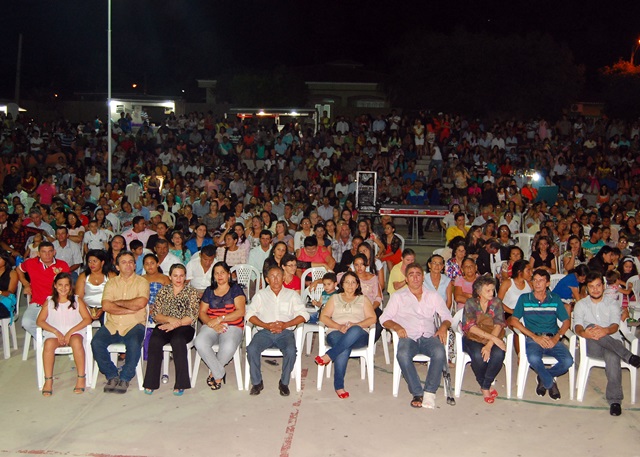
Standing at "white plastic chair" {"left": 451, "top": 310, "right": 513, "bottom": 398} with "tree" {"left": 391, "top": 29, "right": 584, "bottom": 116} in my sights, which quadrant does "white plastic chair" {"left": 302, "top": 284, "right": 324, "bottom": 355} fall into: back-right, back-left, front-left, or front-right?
front-left

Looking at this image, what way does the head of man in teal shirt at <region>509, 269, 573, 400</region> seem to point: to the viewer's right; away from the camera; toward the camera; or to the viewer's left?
toward the camera

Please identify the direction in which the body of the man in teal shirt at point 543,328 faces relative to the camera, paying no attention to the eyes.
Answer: toward the camera

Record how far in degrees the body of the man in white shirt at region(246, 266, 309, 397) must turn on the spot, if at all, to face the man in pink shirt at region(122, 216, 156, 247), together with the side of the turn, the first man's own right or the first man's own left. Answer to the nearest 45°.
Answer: approximately 135° to the first man's own right

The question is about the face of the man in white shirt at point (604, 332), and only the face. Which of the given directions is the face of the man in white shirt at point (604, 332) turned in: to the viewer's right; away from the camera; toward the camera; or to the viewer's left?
toward the camera

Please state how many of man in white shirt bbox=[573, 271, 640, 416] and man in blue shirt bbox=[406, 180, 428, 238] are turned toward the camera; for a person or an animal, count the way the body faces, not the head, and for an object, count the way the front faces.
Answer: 2

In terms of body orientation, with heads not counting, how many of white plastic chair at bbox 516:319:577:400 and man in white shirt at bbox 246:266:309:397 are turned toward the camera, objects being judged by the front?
2

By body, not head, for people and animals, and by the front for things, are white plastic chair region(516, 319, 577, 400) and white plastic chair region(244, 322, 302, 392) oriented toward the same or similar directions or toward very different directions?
same or similar directions

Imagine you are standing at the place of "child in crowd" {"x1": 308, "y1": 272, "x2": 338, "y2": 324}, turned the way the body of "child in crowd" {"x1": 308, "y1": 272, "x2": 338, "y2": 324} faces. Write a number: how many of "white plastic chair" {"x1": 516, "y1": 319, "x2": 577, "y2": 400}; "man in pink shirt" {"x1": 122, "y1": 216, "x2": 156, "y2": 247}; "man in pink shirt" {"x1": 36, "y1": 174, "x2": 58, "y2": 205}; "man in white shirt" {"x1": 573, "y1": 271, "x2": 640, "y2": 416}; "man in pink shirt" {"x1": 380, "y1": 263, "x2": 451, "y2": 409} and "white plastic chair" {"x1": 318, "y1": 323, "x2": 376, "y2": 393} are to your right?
2

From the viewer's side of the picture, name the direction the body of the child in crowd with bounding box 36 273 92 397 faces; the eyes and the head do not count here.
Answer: toward the camera

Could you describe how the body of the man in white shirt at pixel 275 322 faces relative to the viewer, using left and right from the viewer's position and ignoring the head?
facing the viewer

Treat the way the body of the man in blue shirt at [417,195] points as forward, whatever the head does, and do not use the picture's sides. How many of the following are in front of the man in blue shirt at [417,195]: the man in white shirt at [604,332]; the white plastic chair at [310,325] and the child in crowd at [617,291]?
3

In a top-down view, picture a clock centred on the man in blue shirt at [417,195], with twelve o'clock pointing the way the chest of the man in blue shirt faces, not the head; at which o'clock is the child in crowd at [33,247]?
The child in crowd is roughly at 1 o'clock from the man in blue shirt.

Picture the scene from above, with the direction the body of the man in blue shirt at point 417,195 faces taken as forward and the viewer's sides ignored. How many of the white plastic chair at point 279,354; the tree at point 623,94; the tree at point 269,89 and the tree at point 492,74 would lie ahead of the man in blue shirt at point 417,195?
1

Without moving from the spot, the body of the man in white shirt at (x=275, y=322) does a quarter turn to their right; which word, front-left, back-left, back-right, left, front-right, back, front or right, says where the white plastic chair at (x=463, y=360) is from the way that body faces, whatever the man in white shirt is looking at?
back
